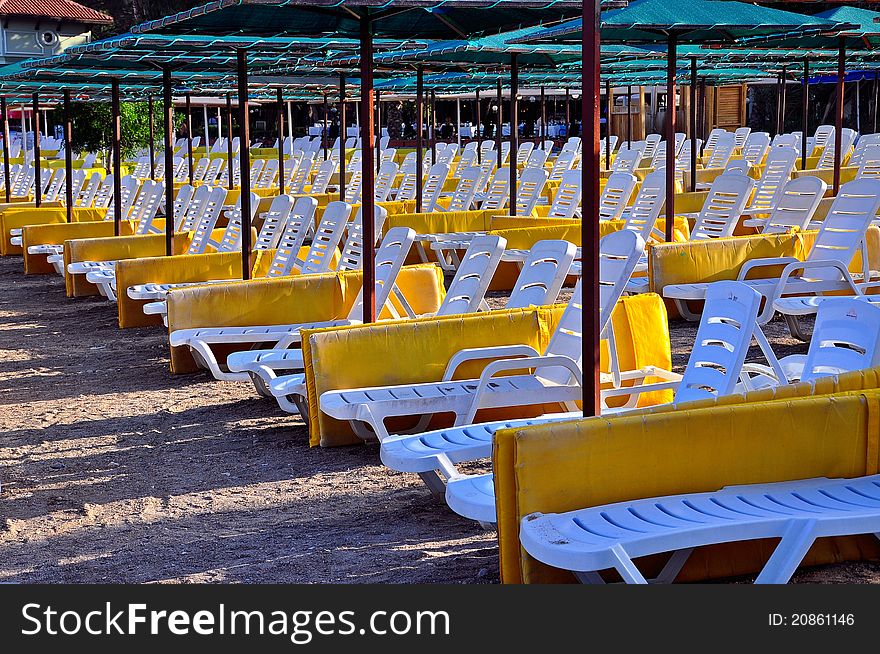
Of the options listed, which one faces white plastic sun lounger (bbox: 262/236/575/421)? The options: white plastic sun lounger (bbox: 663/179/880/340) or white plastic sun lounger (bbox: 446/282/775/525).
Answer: white plastic sun lounger (bbox: 663/179/880/340)

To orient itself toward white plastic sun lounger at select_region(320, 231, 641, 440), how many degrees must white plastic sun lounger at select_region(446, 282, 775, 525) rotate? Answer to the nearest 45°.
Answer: approximately 90° to its right

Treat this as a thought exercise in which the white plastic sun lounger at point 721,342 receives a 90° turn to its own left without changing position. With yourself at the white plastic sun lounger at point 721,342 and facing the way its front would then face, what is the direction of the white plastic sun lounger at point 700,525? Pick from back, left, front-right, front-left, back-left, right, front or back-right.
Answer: front-right

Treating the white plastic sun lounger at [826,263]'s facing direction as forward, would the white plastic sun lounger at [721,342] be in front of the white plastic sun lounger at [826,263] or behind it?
in front

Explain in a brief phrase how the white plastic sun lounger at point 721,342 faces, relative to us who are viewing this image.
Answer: facing the viewer and to the left of the viewer

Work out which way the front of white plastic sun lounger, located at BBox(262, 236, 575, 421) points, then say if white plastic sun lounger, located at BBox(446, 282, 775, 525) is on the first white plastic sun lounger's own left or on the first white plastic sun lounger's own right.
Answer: on the first white plastic sun lounger's own left

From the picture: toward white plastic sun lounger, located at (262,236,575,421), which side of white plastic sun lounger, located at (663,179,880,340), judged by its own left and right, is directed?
front

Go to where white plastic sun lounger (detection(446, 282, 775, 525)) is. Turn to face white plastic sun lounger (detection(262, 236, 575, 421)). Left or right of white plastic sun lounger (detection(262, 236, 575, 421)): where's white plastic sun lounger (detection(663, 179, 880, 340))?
right

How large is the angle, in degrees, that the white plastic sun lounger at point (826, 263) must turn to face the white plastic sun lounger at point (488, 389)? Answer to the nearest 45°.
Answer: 0° — it already faces it

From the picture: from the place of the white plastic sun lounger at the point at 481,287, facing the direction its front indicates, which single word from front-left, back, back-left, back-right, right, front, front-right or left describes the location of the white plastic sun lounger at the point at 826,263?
back

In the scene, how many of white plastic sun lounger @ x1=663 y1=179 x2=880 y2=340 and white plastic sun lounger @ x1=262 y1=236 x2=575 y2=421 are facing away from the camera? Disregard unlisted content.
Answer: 0

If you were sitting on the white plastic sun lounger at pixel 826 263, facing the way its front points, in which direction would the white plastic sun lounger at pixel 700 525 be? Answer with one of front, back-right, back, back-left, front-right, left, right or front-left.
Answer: front-left

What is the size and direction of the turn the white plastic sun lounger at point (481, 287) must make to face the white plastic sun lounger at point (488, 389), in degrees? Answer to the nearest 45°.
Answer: approximately 45° to its left

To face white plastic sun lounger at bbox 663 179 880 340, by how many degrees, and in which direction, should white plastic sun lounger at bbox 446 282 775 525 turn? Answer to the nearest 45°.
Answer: approximately 135° to its right

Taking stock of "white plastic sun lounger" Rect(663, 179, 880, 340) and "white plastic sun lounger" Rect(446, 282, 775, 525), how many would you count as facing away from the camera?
0
